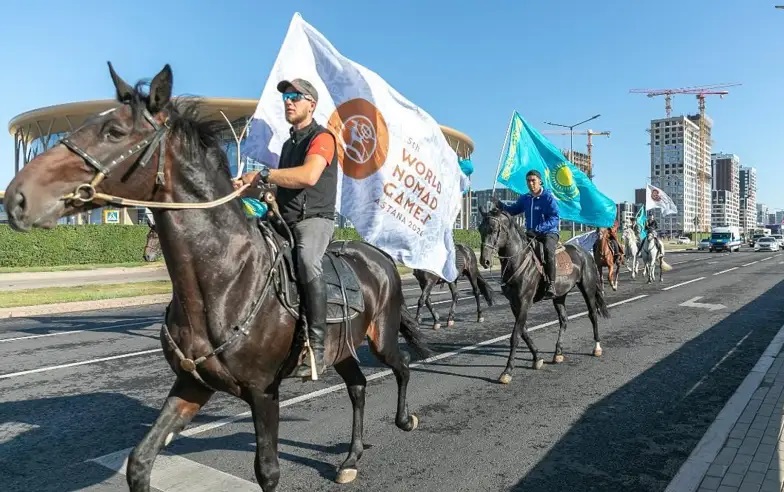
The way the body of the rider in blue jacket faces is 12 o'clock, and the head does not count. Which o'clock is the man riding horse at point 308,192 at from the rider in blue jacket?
The man riding horse is roughly at 11 o'clock from the rider in blue jacket.

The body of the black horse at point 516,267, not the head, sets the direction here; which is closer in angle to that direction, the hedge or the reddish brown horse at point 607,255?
the hedge

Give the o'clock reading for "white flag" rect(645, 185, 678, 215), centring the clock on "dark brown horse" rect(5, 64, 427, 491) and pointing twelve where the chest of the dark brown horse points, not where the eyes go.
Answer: The white flag is roughly at 6 o'clock from the dark brown horse.

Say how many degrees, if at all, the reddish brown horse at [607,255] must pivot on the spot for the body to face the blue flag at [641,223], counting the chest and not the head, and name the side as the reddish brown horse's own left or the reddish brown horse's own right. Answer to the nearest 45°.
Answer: approximately 135° to the reddish brown horse's own right

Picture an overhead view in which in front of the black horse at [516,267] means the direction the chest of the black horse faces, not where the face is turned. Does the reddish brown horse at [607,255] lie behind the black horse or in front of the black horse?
behind

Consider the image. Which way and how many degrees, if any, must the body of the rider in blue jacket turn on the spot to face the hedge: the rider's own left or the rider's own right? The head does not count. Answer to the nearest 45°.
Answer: approximately 90° to the rider's own right

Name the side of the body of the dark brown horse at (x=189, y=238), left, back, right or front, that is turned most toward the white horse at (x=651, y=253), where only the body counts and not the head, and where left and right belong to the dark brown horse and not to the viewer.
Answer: back

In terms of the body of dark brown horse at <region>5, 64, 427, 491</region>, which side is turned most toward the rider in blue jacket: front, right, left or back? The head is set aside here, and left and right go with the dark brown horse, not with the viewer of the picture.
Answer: back
